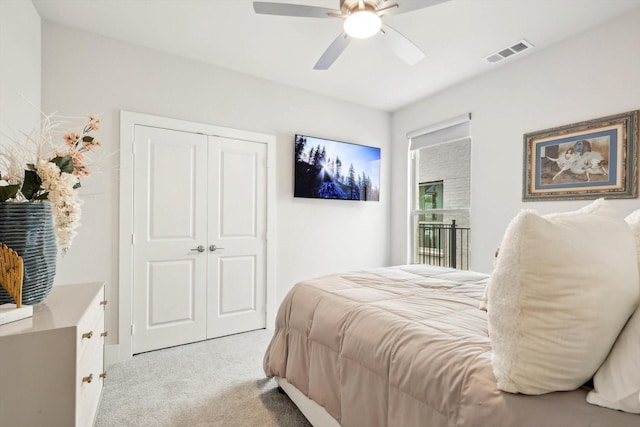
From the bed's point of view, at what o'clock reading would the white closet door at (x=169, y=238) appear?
The white closet door is roughly at 2 o'clock from the bed.

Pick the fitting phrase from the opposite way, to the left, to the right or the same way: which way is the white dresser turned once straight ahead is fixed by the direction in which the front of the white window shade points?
the opposite way

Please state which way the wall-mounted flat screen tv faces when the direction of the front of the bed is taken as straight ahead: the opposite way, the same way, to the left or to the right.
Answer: to the left

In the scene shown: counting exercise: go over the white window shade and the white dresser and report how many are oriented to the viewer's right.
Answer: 1

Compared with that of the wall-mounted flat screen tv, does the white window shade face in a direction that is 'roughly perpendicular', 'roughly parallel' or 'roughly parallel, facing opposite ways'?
roughly perpendicular

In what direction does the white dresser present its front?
to the viewer's right

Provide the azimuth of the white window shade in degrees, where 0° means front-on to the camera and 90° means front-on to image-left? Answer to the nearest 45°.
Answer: approximately 45°

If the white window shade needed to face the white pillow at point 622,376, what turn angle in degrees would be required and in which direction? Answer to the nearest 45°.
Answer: approximately 45° to its left
